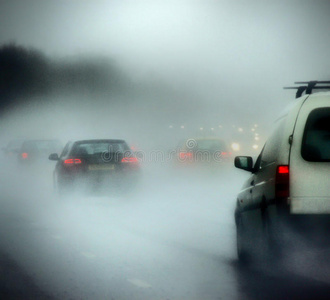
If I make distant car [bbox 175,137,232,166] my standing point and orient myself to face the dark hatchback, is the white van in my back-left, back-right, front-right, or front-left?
front-left

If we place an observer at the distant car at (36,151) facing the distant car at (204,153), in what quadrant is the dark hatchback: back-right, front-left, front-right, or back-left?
front-right

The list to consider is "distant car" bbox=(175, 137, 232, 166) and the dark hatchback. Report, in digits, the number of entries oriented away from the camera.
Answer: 2

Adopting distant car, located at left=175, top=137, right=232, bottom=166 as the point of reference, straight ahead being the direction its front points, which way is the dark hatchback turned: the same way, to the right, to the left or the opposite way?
the same way

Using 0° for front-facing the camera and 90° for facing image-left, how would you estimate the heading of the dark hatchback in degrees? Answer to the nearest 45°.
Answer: approximately 180°

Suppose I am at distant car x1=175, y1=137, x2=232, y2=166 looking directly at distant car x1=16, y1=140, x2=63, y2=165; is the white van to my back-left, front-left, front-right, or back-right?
back-left

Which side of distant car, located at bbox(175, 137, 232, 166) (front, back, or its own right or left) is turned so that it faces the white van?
back

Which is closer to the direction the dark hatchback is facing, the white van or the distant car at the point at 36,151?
the distant car

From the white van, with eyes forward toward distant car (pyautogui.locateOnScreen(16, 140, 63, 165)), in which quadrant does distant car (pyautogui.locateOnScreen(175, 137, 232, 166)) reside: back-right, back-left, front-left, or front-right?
front-right

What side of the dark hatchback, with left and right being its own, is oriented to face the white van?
back

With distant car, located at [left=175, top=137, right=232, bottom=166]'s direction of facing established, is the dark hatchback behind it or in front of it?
behind

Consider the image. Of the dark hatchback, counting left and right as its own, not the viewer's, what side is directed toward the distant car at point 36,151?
front

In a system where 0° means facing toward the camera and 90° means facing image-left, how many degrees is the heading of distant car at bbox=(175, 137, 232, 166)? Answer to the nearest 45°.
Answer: approximately 180°

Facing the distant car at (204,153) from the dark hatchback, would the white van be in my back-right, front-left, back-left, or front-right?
back-right
